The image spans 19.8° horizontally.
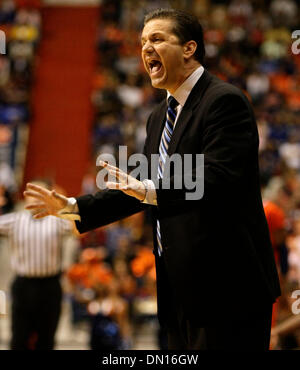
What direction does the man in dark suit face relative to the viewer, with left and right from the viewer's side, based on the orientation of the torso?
facing the viewer and to the left of the viewer

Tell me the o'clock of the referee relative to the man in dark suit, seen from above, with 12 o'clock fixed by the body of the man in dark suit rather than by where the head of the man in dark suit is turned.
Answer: The referee is roughly at 4 o'clock from the man in dark suit.
